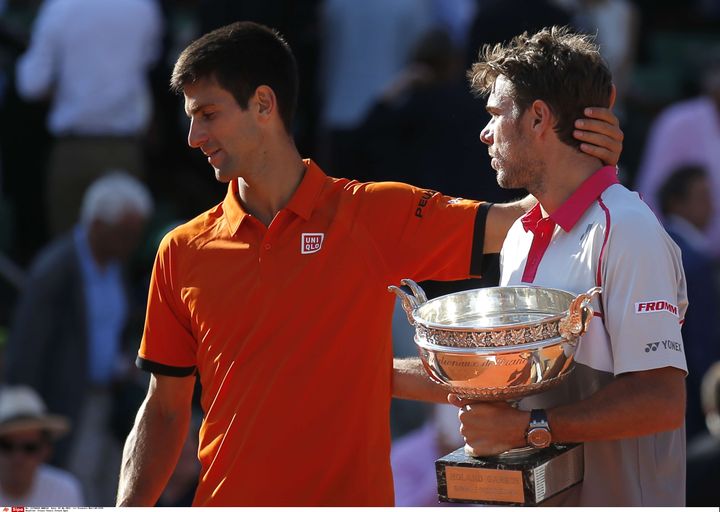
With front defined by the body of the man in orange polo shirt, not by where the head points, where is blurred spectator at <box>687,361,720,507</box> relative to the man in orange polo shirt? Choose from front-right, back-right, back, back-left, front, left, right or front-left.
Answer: back-left

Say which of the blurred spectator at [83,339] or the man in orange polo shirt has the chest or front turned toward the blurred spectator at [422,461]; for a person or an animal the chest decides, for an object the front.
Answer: the blurred spectator at [83,339]

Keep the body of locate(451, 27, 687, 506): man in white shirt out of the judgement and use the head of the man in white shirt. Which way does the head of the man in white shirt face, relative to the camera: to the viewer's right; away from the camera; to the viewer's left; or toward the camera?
to the viewer's left

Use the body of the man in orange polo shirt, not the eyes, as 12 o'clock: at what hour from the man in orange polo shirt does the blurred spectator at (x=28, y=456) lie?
The blurred spectator is roughly at 5 o'clock from the man in orange polo shirt.

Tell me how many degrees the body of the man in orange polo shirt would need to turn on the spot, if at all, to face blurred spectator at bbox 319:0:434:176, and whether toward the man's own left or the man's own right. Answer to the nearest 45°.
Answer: approximately 180°

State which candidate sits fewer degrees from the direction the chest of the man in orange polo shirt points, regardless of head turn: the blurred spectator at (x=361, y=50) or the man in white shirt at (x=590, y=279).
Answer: the man in white shirt

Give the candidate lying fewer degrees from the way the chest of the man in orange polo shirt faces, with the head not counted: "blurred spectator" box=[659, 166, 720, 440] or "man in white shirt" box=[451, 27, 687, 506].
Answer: the man in white shirt

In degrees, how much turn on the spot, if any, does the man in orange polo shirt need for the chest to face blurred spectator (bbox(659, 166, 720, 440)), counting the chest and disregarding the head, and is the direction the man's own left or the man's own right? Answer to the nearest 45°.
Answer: approximately 135° to the man's own left

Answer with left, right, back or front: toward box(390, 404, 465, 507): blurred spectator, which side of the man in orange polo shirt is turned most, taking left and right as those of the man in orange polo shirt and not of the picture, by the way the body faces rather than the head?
back

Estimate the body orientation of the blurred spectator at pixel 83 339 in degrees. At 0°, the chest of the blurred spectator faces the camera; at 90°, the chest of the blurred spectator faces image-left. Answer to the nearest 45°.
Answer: approximately 315°

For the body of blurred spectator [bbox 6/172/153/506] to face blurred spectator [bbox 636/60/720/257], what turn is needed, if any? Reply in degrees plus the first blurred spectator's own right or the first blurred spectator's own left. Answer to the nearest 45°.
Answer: approximately 45° to the first blurred spectator's own left
